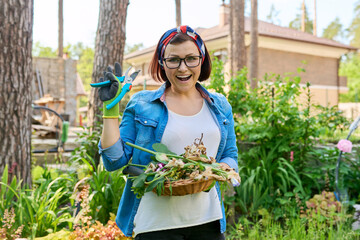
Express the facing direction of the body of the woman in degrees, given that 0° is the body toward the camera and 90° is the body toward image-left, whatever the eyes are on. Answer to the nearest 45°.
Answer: approximately 0°

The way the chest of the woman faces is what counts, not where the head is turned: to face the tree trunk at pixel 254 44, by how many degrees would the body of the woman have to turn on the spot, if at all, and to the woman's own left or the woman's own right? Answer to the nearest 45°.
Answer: approximately 180°

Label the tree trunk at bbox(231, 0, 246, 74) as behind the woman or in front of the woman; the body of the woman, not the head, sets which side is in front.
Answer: behind

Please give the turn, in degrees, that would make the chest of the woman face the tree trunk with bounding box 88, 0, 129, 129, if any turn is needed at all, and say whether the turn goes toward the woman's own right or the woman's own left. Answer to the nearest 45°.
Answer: approximately 180°

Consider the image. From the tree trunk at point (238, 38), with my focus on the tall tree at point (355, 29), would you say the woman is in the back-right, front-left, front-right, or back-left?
back-right

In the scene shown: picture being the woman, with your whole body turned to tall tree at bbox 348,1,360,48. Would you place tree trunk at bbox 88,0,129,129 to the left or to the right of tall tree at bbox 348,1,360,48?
left

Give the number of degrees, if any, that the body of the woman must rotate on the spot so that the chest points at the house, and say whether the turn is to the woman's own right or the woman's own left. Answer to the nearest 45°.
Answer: approximately 180°
